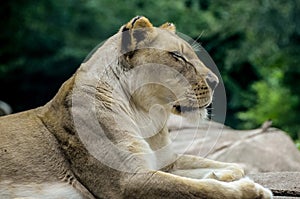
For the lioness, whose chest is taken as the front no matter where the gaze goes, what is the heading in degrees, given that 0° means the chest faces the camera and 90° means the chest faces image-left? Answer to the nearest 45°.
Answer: approximately 270°
